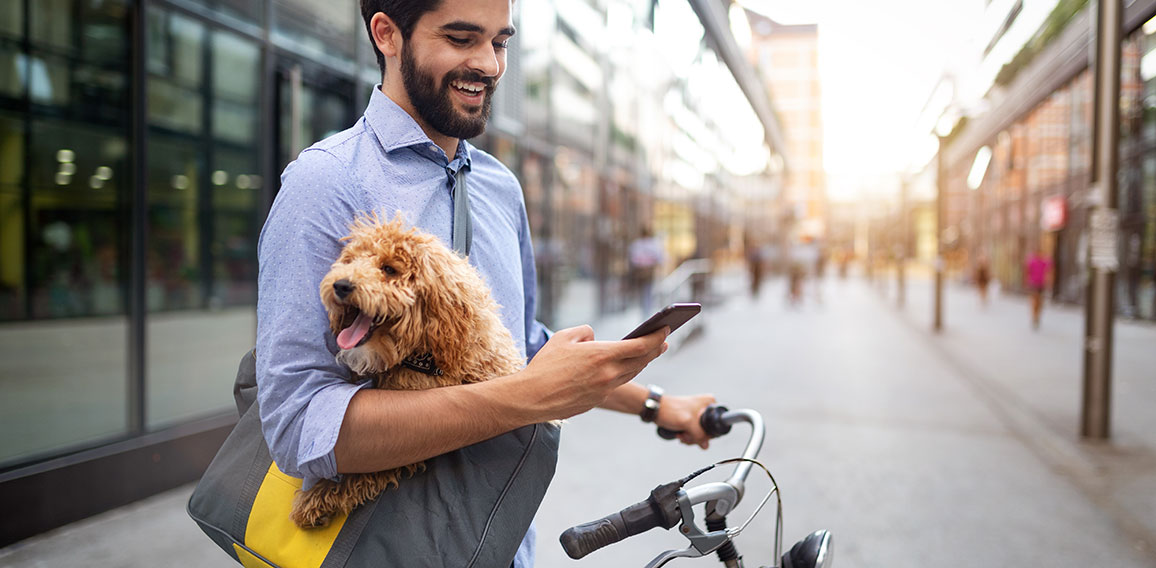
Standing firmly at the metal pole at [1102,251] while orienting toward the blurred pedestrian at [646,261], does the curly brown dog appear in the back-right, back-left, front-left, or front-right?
back-left

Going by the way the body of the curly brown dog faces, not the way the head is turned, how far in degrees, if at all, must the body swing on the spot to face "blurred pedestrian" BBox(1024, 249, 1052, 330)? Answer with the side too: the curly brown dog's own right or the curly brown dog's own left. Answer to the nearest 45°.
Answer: approximately 180°

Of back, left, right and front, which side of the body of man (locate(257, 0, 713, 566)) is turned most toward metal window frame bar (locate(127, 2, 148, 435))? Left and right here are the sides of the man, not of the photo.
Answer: back

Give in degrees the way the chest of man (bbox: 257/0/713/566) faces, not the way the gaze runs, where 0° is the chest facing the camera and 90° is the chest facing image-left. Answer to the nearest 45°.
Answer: approximately 315°

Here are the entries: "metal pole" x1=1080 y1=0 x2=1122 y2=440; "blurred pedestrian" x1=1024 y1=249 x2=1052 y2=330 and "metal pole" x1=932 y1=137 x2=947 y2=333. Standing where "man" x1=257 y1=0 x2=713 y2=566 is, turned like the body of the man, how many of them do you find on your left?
3

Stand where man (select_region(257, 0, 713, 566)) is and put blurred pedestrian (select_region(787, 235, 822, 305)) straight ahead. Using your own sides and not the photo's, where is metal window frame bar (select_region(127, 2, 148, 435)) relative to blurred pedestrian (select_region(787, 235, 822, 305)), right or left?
left

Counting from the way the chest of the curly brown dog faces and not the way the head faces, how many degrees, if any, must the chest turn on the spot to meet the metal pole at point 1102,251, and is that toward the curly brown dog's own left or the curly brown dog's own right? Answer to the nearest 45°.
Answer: approximately 180°

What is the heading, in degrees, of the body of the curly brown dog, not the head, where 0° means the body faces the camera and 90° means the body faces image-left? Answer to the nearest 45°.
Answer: approximately 45°

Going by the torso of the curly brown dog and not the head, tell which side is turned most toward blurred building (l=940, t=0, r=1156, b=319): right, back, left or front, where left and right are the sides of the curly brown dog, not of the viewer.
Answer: back

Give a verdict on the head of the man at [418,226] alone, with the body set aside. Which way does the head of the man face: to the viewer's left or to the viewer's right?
to the viewer's right

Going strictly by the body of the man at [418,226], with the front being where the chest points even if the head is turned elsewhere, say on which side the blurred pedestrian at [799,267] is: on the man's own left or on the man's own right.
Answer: on the man's own left

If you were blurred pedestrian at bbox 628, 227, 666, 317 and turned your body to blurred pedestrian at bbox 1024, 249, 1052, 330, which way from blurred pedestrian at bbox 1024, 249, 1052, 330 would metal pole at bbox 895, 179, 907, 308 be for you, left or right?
left
